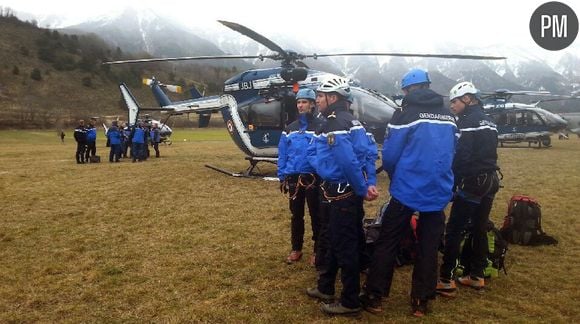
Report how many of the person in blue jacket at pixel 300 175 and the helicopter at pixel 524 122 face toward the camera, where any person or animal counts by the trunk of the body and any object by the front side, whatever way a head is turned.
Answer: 1

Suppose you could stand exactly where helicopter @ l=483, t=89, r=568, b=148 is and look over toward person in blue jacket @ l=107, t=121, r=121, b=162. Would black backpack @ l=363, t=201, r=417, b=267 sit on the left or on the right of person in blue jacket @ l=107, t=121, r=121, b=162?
left

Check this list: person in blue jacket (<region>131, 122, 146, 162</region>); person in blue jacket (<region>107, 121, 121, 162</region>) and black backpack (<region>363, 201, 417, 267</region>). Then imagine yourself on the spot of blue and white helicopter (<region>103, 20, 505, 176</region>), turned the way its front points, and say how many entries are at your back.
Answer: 2

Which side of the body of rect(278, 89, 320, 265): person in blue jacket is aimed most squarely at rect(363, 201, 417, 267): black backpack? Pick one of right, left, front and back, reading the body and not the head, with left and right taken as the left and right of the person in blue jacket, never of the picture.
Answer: left

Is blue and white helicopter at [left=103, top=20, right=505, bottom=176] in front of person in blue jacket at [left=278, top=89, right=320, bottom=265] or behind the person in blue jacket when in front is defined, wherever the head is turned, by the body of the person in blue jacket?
behind

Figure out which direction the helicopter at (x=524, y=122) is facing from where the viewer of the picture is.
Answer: facing to the right of the viewer

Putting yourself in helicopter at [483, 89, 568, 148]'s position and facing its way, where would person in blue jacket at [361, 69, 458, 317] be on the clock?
The person in blue jacket is roughly at 3 o'clock from the helicopter.

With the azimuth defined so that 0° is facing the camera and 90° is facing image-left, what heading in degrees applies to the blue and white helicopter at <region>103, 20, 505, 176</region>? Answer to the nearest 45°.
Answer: approximately 315°

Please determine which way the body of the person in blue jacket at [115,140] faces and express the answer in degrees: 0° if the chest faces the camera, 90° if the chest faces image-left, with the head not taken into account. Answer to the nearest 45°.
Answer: approximately 180°

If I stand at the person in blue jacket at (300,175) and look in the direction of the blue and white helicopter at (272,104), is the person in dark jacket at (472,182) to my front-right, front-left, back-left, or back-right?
back-right

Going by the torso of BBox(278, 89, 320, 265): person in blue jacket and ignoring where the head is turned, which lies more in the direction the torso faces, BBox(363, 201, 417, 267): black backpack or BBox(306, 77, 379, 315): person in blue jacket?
the person in blue jacket
